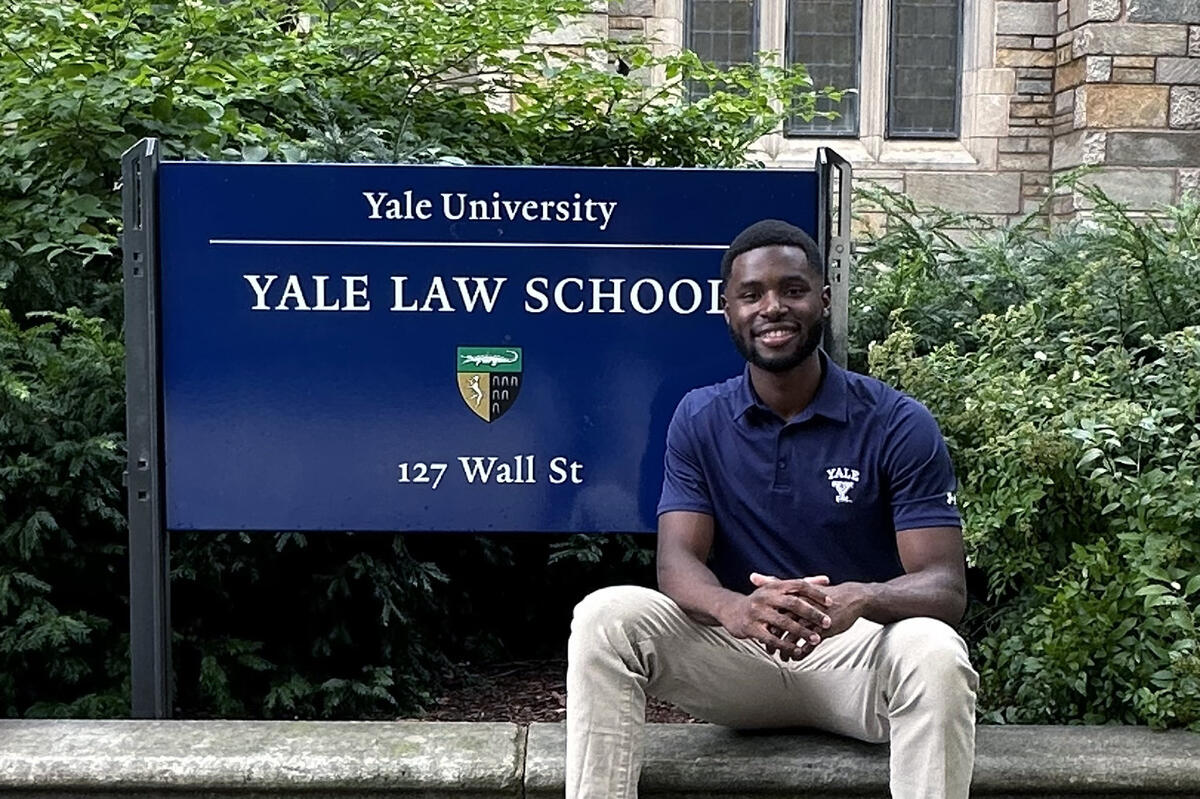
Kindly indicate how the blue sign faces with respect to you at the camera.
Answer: facing the viewer

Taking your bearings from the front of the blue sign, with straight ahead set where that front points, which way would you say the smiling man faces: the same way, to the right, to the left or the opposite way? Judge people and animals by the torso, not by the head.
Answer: the same way

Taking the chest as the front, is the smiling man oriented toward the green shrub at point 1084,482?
no

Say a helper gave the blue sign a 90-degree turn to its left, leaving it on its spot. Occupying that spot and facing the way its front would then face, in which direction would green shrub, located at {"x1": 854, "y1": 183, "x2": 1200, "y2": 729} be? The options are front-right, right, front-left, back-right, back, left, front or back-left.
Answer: front

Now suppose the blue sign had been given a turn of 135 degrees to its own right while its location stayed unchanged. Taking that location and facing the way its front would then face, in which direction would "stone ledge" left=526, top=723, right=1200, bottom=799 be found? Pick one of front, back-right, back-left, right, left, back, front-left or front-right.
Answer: back

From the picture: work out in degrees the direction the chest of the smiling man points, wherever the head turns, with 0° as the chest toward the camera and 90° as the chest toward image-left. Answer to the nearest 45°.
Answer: approximately 0°

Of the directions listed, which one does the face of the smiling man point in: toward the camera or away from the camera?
toward the camera

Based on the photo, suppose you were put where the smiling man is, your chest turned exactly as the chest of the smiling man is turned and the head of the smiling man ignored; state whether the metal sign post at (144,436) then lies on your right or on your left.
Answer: on your right

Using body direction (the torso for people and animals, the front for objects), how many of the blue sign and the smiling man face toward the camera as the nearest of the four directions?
2
